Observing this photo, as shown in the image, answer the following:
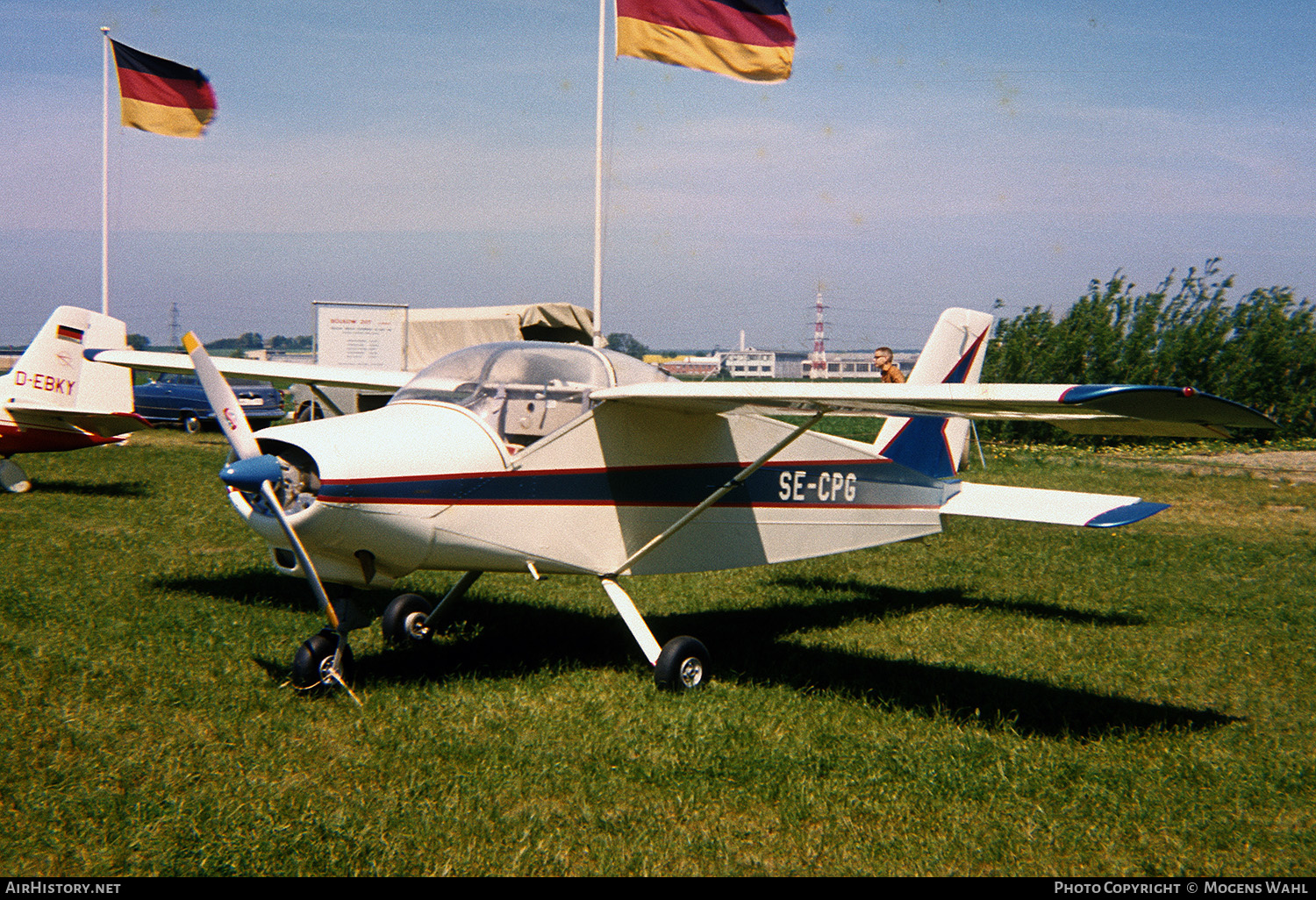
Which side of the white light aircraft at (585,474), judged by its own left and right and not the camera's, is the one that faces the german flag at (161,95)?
right

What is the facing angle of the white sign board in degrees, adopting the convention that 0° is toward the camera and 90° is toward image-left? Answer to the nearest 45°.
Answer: approximately 0°

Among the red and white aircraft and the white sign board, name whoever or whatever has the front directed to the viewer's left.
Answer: the red and white aircraft

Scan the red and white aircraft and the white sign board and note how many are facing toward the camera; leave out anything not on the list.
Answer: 1

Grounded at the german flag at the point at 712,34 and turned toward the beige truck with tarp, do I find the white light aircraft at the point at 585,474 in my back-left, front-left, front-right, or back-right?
back-left

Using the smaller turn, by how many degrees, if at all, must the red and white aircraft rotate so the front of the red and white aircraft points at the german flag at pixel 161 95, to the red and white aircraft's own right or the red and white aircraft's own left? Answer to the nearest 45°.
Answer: approximately 90° to the red and white aircraft's own right

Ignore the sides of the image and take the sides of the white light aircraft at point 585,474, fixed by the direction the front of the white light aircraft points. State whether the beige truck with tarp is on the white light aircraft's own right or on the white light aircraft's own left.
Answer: on the white light aircraft's own right

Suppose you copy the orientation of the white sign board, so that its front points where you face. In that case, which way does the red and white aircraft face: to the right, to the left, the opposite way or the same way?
to the right

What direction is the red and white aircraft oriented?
to the viewer's left

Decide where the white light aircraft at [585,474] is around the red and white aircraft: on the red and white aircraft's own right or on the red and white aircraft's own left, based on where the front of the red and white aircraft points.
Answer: on the red and white aircraft's own left
